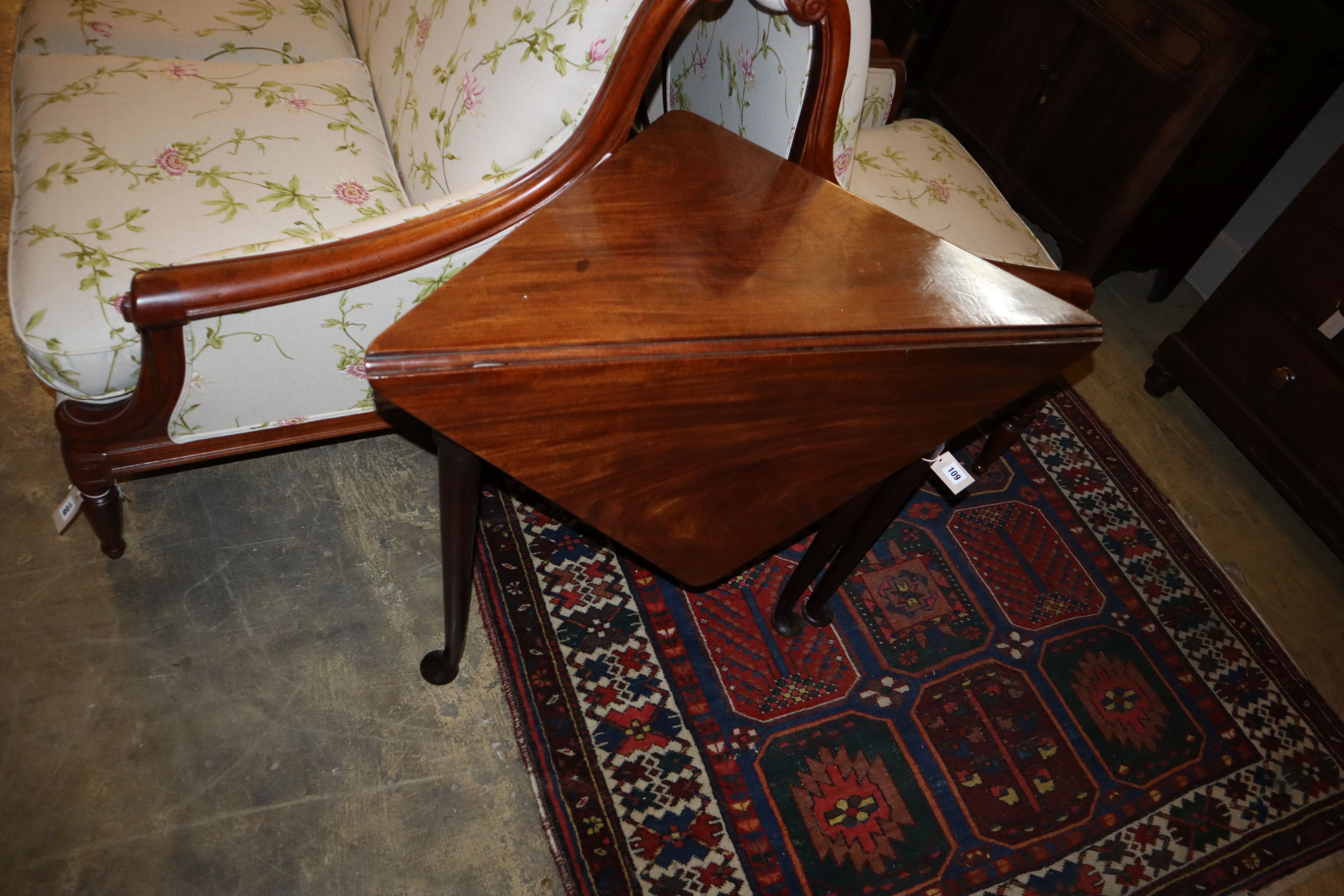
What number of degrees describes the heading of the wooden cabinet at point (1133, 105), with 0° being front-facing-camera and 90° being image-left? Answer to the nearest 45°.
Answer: approximately 45°

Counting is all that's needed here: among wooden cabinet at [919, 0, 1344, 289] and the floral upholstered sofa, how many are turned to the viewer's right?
0

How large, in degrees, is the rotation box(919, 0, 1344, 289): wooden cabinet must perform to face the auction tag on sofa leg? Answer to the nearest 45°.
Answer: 0° — it already faces it

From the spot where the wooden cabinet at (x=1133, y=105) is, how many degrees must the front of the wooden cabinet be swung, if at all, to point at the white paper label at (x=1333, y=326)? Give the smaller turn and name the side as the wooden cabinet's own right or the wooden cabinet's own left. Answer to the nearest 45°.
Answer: approximately 90° to the wooden cabinet's own left

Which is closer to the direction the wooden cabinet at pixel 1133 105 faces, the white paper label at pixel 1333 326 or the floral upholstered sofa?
the floral upholstered sofa

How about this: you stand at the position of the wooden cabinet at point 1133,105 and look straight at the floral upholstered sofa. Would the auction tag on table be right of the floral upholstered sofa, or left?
left

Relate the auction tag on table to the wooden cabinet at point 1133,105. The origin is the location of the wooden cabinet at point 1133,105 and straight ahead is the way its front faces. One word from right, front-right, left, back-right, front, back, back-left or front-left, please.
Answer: front-left
